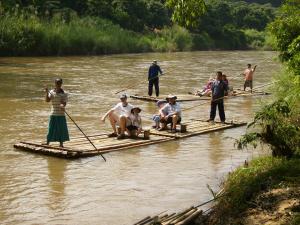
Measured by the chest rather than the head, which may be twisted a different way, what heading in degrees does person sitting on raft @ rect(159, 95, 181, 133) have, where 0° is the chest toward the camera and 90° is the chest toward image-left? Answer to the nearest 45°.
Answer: approximately 45°
